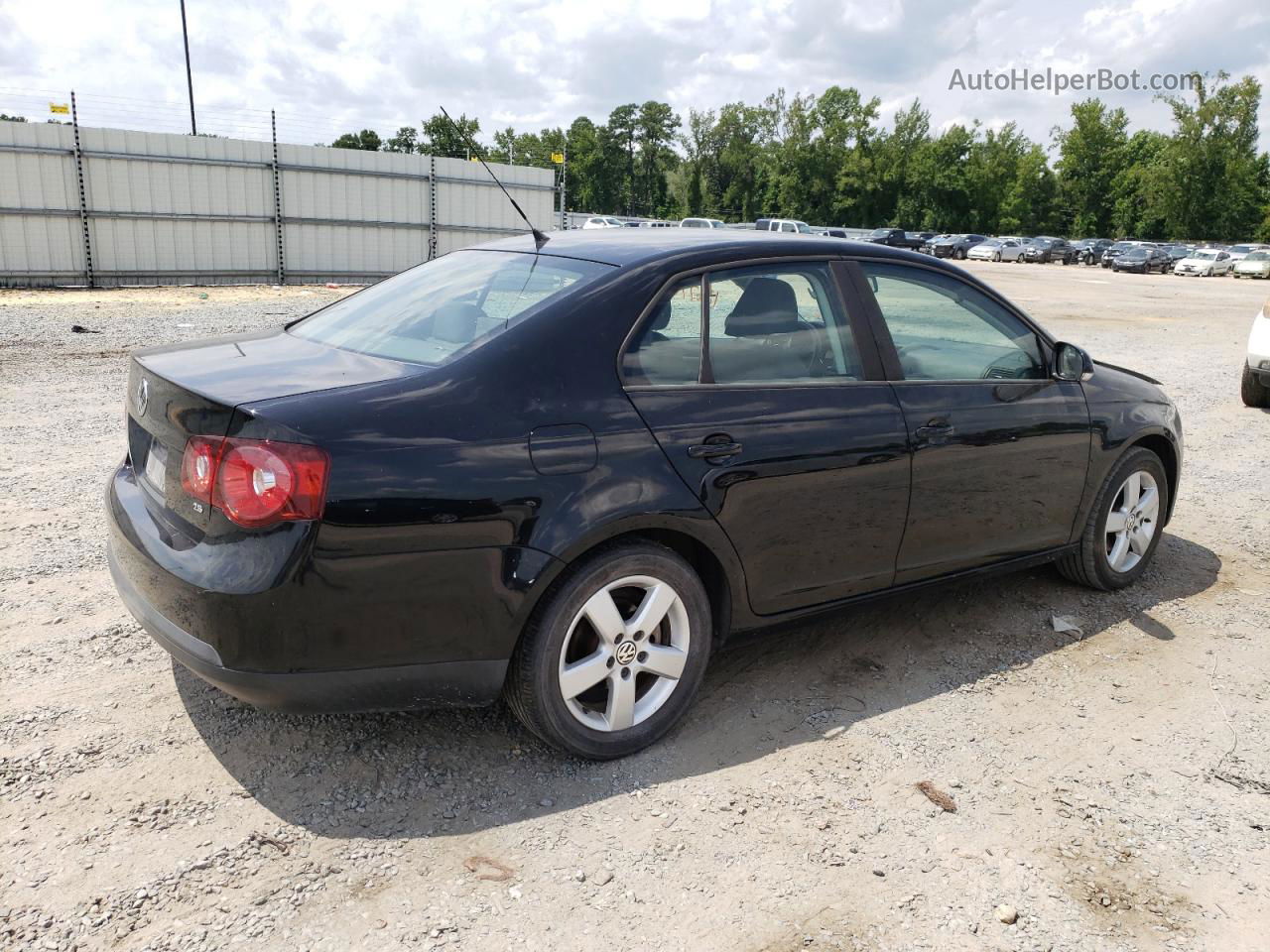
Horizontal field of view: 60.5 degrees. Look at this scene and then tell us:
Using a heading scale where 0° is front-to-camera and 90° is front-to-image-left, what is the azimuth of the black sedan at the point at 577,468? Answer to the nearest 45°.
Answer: approximately 225°

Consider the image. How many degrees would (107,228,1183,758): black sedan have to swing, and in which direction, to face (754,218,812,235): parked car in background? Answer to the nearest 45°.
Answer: approximately 45° to its left
